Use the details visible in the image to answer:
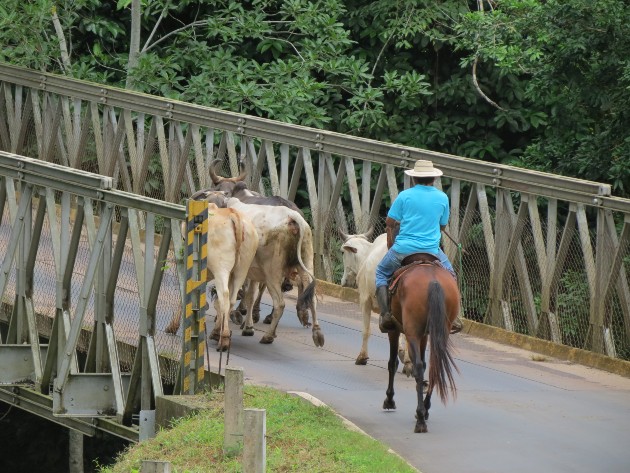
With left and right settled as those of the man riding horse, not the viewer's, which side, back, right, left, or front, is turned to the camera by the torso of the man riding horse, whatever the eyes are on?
back

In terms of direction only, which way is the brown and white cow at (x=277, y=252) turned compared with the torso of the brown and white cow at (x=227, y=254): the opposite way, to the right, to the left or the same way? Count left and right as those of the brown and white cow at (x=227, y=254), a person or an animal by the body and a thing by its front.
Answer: the same way

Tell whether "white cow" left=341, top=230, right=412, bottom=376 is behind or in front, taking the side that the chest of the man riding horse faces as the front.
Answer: in front

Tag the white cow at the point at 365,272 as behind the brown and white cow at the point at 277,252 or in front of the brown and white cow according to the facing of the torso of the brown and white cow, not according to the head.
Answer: behind

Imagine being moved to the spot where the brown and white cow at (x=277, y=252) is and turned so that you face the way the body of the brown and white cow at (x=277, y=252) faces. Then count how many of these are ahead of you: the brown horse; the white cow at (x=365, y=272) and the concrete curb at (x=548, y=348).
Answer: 0

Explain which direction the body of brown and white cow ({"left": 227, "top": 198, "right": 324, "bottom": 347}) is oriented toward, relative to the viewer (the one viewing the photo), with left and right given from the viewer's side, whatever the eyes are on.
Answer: facing away from the viewer and to the left of the viewer

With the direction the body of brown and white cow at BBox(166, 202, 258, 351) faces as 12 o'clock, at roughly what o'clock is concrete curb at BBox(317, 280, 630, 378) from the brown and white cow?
The concrete curb is roughly at 4 o'clock from the brown and white cow.

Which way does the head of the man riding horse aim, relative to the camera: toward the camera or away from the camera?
away from the camera

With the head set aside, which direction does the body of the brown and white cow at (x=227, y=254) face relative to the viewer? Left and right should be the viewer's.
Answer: facing away from the viewer and to the left of the viewer
